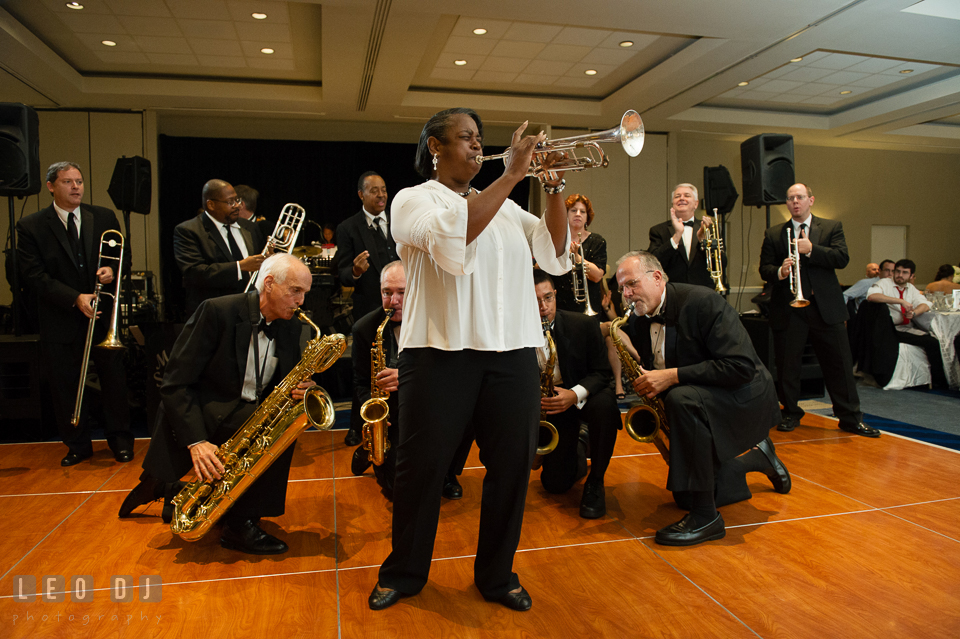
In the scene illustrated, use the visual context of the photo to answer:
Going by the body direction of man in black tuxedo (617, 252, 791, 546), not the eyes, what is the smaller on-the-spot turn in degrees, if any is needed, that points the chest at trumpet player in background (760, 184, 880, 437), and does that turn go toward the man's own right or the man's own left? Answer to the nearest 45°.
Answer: approximately 135° to the man's own right

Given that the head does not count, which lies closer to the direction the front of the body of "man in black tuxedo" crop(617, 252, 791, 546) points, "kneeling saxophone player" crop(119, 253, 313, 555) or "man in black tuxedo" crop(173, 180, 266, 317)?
the kneeling saxophone player

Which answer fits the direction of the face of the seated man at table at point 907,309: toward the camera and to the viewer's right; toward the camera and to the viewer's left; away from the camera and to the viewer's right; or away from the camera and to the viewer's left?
toward the camera and to the viewer's left

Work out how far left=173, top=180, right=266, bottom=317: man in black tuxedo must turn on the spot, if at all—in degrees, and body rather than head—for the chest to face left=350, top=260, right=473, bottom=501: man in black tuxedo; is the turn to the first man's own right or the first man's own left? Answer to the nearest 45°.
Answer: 0° — they already face them

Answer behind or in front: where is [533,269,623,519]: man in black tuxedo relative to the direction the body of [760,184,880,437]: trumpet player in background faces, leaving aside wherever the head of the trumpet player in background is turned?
in front

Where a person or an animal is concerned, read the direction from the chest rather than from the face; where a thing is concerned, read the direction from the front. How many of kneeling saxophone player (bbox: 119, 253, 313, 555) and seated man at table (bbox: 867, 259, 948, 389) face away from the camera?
0

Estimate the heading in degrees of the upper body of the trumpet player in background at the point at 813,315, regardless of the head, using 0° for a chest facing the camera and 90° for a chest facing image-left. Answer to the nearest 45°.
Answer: approximately 0°

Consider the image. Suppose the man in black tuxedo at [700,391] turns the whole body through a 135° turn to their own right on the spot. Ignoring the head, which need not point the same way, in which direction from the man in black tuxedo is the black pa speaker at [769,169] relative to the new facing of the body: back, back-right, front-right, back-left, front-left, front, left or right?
front

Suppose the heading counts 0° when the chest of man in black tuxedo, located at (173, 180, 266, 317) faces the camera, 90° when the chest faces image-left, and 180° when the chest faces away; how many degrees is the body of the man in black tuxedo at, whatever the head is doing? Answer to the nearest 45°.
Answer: approximately 315°

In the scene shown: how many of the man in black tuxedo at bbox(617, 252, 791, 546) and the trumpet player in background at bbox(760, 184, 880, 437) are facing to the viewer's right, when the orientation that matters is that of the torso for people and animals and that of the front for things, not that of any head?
0

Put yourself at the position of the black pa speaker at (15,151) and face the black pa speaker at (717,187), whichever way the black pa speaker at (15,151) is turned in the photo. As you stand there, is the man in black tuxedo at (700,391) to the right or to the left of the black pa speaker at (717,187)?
right

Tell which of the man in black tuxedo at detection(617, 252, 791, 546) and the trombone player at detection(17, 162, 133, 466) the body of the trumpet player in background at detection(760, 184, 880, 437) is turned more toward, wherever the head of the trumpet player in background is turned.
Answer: the man in black tuxedo

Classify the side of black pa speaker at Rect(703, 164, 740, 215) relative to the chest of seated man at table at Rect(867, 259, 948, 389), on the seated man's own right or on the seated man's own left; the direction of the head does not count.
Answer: on the seated man's own right

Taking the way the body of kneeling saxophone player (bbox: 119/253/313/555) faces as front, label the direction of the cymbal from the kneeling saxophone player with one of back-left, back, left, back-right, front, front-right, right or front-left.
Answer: back-left

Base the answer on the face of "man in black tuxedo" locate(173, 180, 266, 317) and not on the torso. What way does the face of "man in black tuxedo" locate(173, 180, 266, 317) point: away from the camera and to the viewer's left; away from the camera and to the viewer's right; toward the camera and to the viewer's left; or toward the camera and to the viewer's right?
toward the camera and to the viewer's right
